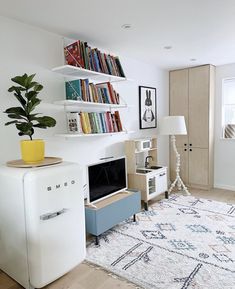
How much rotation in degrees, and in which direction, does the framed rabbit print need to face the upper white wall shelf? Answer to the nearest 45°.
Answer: approximately 90° to its right

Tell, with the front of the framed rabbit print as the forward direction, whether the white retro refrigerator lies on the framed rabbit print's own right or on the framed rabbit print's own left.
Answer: on the framed rabbit print's own right

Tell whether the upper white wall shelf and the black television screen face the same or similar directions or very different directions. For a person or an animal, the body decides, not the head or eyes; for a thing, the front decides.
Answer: same or similar directions

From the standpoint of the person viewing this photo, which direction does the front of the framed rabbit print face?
facing the viewer and to the right of the viewer

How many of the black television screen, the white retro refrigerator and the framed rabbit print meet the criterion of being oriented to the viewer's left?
0

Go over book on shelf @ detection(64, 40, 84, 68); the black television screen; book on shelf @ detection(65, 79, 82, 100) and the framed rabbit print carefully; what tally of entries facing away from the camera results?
0

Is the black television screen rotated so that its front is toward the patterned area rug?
yes

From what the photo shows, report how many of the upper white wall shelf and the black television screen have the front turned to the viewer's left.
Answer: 0

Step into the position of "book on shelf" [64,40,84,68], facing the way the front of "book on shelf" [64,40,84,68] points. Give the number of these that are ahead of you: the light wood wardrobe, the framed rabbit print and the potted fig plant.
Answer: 1

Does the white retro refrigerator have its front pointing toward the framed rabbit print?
no

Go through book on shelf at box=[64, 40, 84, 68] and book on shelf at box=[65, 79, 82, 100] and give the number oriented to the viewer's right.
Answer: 0

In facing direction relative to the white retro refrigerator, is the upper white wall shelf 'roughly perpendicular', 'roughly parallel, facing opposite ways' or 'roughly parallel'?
roughly parallel
